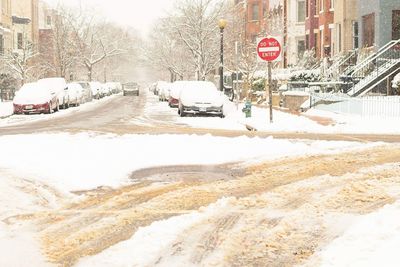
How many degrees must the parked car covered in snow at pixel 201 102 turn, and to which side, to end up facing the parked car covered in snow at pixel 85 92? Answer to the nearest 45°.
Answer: approximately 180°

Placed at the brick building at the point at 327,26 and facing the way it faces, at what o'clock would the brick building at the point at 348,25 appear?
the brick building at the point at 348,25 is roughly at 10 o'clock from the brick building at the point at 327,26.

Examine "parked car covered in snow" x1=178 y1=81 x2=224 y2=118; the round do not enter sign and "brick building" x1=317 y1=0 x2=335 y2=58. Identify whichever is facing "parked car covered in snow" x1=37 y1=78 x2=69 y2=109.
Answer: the brick building

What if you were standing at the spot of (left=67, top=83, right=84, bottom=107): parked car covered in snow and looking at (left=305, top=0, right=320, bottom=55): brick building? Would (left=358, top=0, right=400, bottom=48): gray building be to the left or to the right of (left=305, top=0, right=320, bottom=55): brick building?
right

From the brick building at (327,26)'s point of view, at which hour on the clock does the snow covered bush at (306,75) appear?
The snow covered bush is roughly at 11 o'clock from the brick building.

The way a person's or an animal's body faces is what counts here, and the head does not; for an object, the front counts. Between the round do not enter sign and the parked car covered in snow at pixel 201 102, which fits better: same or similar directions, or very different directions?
same or similar directions

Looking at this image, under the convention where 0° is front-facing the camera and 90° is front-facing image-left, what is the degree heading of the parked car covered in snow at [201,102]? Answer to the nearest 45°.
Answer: approximately 0°

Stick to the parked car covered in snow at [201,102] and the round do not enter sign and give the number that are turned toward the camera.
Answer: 2

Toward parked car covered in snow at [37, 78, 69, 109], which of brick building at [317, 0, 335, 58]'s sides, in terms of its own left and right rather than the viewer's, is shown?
front

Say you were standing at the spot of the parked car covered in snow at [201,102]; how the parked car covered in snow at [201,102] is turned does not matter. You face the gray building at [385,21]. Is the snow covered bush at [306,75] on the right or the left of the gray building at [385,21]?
left

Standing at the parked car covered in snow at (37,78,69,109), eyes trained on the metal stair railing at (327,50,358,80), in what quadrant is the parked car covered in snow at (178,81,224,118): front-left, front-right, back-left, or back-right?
front-right

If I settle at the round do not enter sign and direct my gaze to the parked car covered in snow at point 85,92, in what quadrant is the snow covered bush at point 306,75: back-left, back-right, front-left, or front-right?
front-right

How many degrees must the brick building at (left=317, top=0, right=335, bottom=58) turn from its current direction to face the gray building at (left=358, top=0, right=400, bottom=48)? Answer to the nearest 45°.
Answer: approximately 45° to its left

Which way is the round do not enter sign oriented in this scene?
toward the camera

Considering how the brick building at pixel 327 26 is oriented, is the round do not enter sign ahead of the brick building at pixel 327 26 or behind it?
ahead

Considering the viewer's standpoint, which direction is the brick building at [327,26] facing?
facing the viewer and to the left of the viewer
